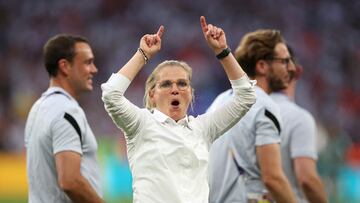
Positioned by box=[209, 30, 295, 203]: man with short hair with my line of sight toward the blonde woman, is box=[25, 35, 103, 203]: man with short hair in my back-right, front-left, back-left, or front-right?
front-right

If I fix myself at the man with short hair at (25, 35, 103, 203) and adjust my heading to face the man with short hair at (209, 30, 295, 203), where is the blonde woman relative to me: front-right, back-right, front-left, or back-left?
front-right

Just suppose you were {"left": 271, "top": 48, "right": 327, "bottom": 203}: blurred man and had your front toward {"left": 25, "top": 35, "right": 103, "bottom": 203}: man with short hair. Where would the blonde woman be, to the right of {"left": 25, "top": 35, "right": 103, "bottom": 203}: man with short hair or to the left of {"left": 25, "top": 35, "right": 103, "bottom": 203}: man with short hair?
left

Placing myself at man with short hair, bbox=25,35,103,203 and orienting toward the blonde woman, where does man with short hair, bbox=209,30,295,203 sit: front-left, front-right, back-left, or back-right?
front-left

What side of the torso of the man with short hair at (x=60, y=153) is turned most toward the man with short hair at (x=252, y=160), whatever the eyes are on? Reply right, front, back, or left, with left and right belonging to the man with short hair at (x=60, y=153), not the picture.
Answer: front

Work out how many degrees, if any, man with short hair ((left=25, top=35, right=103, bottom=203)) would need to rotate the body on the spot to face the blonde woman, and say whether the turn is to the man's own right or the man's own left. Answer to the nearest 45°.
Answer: approximately 45° to the man's own right

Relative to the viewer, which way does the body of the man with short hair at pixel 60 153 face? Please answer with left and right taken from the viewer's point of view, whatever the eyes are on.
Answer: facing to the right of the viewer
